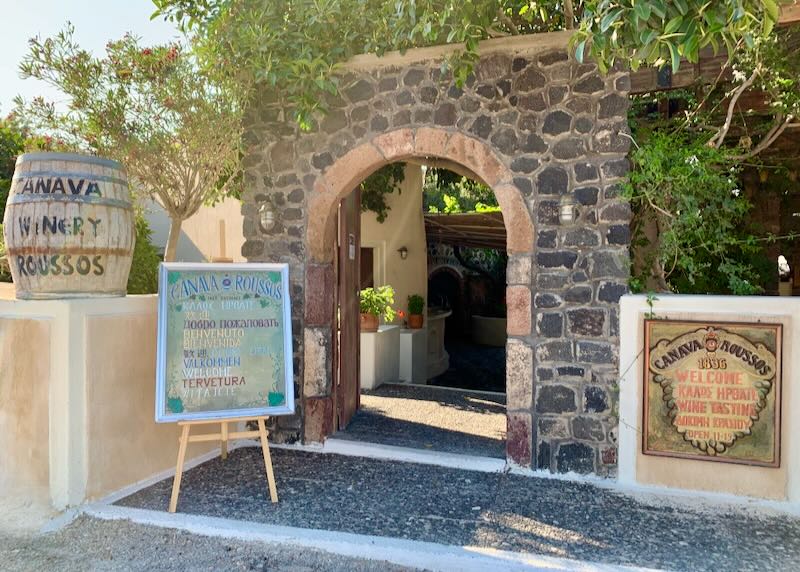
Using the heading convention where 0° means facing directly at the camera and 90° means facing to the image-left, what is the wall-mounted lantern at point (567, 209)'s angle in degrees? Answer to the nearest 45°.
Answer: approximately 0°

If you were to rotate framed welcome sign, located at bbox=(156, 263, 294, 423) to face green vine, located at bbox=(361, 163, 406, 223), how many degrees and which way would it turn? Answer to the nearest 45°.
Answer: approximately 135° to its left

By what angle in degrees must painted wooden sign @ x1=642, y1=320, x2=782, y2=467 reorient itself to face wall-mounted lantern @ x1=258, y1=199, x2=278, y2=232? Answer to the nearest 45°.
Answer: approximately 90° to its right

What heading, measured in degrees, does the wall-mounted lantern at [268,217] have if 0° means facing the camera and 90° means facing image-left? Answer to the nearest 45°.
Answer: approximately 0°

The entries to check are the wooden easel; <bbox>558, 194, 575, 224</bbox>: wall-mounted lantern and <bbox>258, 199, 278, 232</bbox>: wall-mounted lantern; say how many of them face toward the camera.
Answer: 3

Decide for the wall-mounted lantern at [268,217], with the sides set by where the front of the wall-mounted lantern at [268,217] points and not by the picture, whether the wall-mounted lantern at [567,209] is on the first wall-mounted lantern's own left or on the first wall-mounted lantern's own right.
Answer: on the first wall-mounted lantern's own left
